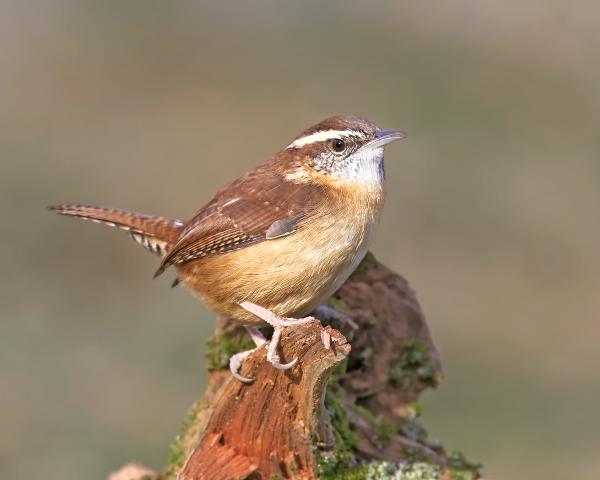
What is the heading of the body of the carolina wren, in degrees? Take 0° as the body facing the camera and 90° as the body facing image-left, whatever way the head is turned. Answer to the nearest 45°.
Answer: approximately 270°
